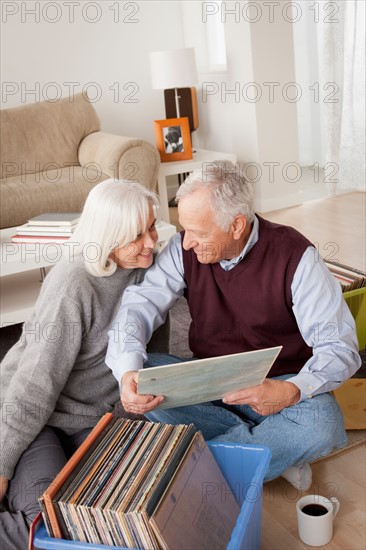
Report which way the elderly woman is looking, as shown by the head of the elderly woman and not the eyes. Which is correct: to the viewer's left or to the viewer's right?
to the viewer's right

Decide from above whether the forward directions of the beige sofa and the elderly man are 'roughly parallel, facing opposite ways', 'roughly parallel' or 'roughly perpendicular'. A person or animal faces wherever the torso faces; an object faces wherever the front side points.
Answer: roughly perpendicular

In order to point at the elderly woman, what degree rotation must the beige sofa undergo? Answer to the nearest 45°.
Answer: approximately 45° to its right

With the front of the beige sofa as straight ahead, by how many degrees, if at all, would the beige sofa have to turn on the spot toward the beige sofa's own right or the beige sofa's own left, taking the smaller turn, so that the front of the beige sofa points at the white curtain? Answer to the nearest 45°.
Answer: approximately 45° to the beige sofa's own left

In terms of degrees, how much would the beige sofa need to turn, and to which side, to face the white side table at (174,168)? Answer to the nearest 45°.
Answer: approximately 45° to its left

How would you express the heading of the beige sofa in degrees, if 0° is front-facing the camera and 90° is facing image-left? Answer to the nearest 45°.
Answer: approximately 315°

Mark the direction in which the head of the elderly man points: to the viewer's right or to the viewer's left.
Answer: to the viewer's left

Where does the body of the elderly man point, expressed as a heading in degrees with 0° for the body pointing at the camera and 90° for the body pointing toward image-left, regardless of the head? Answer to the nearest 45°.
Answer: approximately 45°
